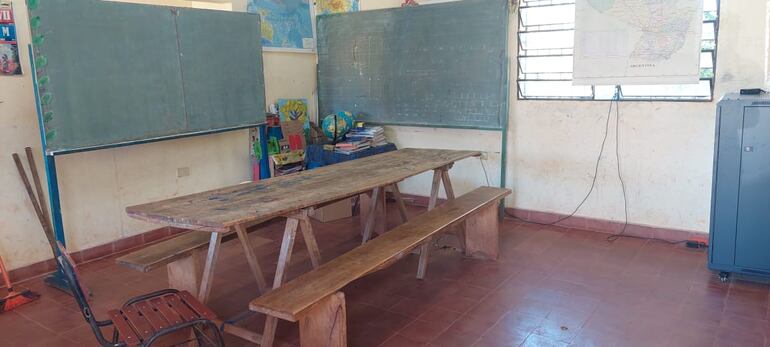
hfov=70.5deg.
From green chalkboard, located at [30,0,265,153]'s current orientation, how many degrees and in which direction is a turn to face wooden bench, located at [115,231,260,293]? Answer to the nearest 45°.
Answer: approximately 45° to its right

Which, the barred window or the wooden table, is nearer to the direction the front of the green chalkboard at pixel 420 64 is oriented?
the wooden table

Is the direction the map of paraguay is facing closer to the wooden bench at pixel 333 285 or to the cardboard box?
the wooden bench

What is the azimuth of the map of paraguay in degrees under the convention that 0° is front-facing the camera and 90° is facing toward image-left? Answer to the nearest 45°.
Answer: approximately 0°

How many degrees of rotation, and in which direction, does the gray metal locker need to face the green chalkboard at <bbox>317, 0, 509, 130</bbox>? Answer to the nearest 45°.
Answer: approximately 90° to its right

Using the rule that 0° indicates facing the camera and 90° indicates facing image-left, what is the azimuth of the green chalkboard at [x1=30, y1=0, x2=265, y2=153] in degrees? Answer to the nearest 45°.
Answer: approximately 315°

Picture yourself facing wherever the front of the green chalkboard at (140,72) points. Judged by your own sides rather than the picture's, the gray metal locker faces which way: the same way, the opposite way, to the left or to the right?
to the right
